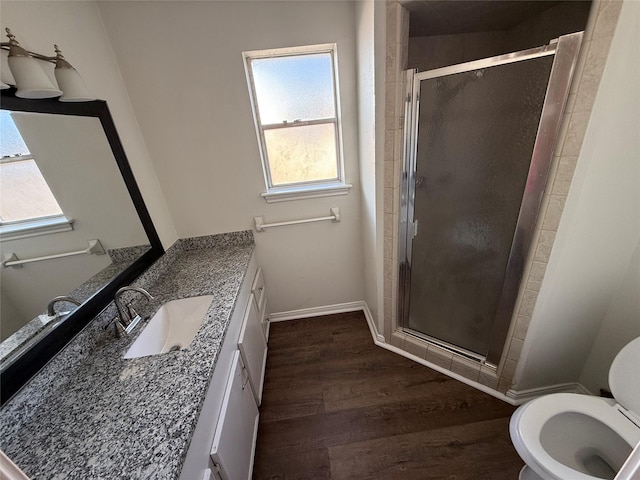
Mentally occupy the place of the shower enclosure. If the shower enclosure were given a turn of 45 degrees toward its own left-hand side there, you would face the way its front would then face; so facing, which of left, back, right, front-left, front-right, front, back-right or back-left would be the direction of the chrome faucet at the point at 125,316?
front-right

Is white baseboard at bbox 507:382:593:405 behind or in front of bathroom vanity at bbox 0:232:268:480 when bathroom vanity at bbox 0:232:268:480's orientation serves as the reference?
in front

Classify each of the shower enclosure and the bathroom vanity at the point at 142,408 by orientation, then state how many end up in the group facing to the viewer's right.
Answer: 1

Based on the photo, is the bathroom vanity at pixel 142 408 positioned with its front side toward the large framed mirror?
no

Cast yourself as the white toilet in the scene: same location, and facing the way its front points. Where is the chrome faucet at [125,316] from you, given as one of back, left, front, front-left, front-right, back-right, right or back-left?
front

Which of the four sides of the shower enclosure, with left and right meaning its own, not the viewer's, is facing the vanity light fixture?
front

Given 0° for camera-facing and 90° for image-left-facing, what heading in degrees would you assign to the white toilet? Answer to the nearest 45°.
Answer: approximately 45°

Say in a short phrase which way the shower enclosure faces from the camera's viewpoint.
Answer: facing the viewer and to the left of the viewer

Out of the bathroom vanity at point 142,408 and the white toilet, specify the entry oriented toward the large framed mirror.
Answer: the white toilet

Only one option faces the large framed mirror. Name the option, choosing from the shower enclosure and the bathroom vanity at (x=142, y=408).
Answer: the shower enclosure

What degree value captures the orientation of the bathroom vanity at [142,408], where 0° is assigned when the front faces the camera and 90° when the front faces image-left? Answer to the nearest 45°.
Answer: approximately 270°
